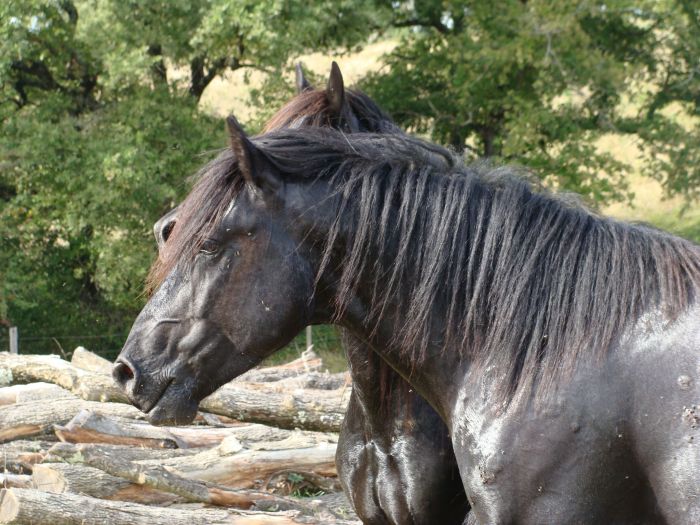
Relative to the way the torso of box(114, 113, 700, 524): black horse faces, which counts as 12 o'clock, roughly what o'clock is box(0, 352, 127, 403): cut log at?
The cut log is roughly at 2 o'clock from the black horse.

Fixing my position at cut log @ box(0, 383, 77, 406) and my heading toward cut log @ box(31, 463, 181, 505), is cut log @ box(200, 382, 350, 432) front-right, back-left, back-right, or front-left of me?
front-left

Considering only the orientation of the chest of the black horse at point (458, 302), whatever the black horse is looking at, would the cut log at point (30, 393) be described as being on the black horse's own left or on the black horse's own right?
on the black horse's own right

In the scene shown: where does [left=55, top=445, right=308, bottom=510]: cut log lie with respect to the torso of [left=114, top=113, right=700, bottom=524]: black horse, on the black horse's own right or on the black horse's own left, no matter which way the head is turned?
on the black horse's own right

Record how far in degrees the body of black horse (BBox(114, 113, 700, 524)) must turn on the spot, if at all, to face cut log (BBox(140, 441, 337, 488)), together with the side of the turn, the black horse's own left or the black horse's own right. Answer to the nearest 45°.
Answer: approximately 90° to the black horse's own right

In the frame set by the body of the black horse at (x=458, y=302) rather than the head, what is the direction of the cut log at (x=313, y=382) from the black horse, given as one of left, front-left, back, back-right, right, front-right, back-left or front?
right

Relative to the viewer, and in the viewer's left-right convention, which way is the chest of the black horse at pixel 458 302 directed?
facing to the left of the viewer
